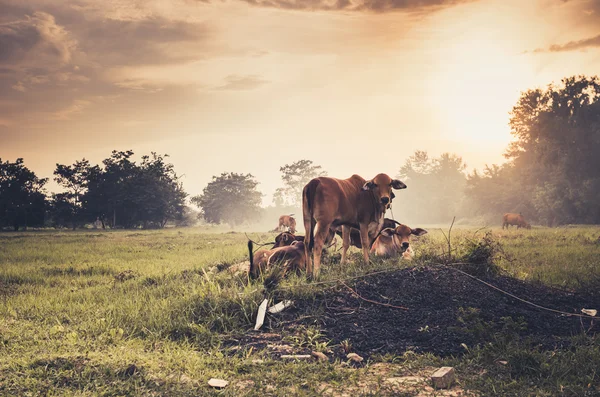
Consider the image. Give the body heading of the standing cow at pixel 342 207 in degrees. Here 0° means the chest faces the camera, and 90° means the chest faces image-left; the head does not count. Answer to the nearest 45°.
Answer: approximately 225°

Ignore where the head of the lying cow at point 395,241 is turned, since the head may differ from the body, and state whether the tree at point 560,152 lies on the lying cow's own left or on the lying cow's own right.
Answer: on the lying cow's own left

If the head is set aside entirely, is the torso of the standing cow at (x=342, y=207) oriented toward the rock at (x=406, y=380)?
no

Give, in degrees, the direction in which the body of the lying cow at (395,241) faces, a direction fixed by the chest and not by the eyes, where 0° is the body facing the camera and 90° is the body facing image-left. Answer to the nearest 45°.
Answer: approximately 315°

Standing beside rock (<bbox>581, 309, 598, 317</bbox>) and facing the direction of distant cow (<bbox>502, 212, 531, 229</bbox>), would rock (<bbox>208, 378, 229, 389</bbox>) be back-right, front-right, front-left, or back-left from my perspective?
back-left

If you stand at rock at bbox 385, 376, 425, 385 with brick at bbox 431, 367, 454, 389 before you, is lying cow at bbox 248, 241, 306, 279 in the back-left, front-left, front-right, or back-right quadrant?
back-left

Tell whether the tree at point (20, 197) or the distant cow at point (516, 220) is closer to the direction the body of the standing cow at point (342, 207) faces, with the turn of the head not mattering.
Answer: the distant cow

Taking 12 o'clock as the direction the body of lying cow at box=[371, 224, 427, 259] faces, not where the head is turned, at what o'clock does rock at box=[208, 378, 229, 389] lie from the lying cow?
The rock is roughly at 2 o'clock from the lying cow.

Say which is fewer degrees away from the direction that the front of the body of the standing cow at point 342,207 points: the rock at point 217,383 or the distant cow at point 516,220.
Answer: the distant cow

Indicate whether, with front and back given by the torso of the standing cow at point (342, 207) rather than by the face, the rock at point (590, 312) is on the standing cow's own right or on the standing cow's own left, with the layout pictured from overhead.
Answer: on the standing cow's own right
